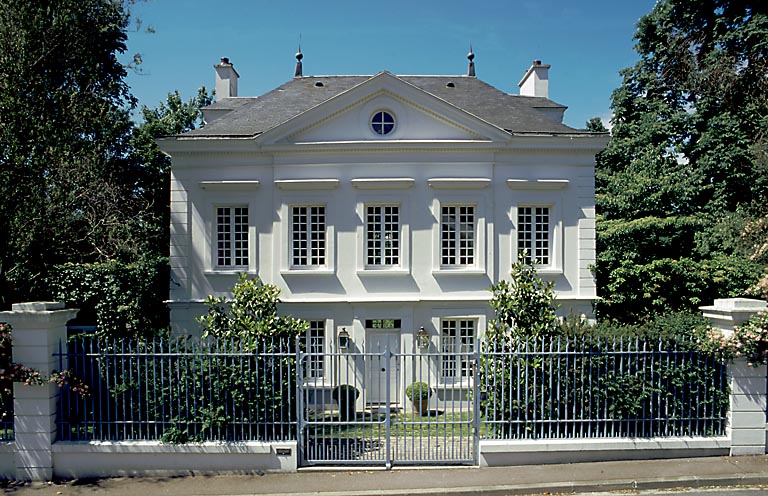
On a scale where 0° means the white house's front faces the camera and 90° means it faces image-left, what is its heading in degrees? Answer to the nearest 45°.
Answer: approximately 0°

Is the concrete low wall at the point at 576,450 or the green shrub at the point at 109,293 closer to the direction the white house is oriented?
the concrete low wall

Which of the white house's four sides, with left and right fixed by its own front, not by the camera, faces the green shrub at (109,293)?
right

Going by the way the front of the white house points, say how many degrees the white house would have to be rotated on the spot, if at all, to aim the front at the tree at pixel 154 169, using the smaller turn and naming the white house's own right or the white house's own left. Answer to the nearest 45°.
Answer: approximately 135° to the white house's own right

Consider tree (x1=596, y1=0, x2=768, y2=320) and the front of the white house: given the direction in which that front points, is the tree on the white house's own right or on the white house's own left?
on the white house's own left

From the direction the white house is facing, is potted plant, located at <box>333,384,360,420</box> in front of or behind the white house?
in front

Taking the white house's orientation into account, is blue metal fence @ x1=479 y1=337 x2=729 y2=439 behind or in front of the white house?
in front
